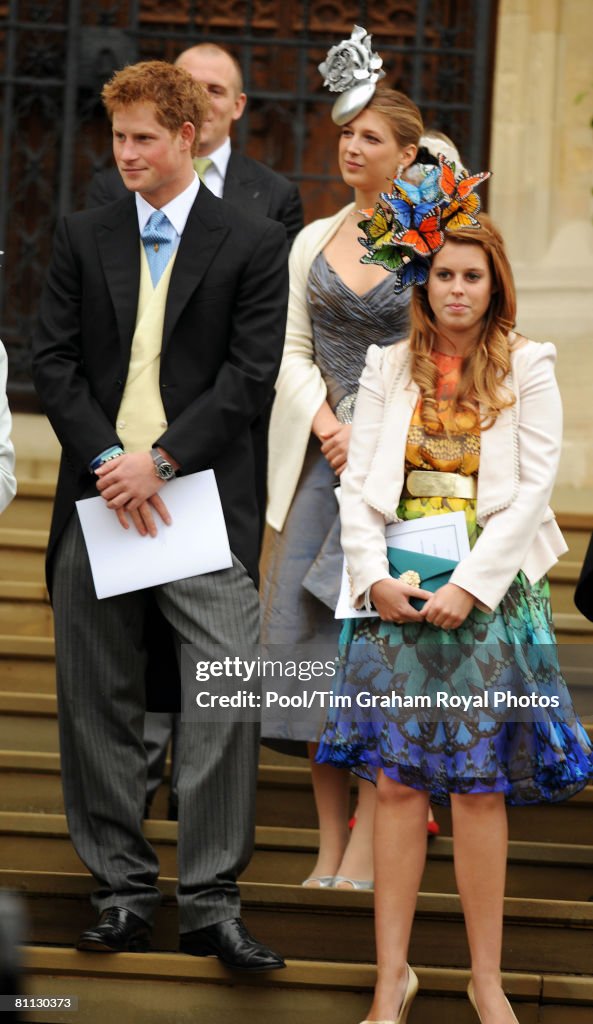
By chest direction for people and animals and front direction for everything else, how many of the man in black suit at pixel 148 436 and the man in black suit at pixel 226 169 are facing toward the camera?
2

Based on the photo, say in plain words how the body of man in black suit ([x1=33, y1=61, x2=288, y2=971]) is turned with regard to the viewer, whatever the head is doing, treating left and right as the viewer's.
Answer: facing the viewer

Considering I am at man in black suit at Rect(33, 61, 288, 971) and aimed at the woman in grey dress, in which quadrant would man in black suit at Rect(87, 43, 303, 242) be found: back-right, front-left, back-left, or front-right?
front-left

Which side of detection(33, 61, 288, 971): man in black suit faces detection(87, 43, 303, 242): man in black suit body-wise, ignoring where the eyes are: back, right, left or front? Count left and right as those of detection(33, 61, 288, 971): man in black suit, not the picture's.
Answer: back

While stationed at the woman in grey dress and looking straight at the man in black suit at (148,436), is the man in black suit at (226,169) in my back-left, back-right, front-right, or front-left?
back-right

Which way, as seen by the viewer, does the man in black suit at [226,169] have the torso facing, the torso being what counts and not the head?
toward the camera

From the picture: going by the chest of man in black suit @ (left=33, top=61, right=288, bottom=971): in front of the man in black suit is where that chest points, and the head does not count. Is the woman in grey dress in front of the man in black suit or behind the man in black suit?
behind

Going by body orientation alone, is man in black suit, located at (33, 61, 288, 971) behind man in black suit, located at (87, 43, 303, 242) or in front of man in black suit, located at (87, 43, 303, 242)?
in front
